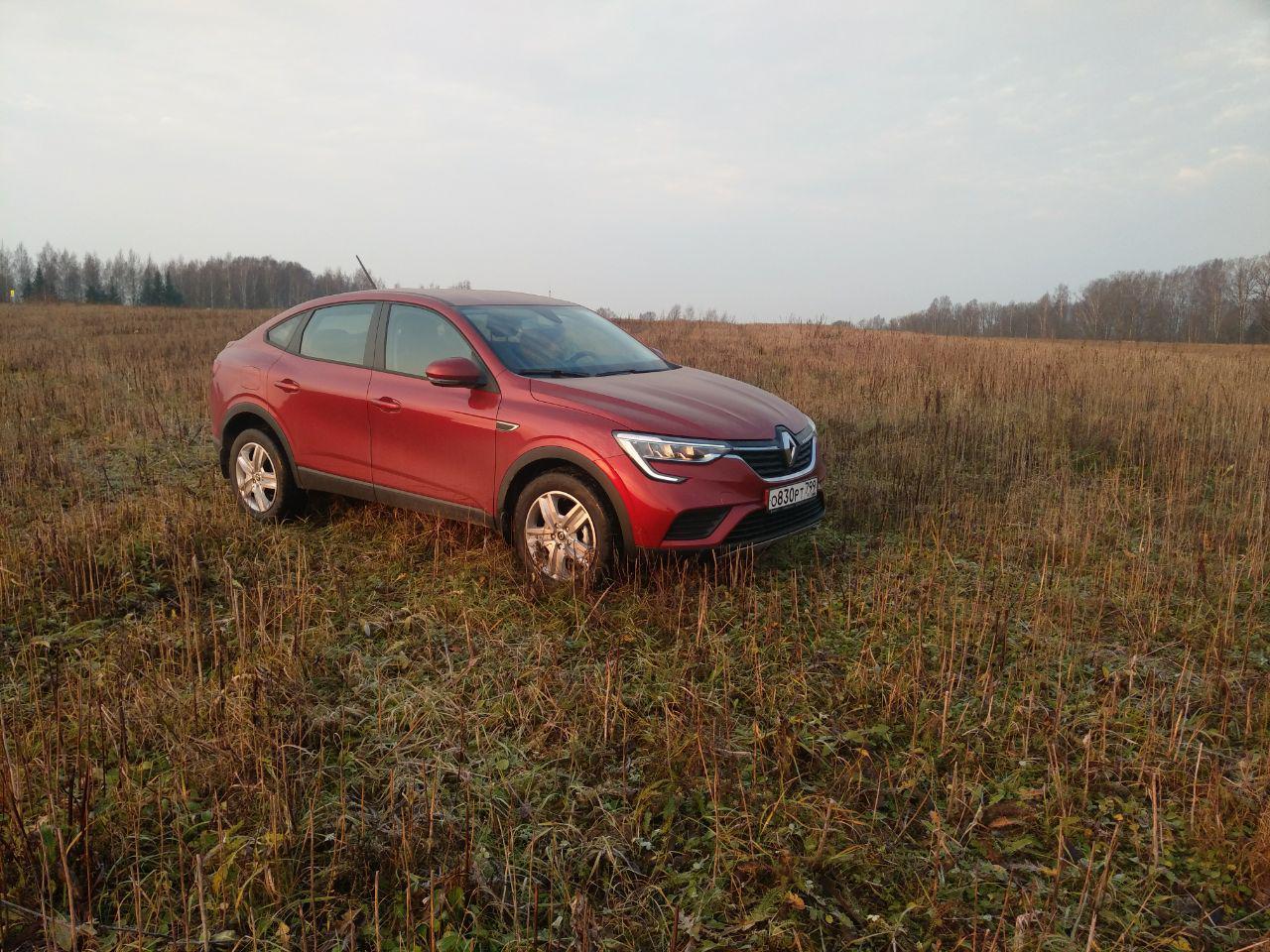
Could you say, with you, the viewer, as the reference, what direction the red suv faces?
facing the viewer and to the right of the viewer
